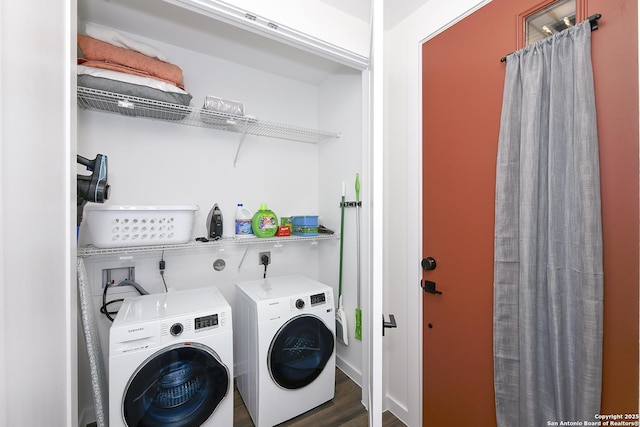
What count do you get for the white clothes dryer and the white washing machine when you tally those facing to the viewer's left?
0

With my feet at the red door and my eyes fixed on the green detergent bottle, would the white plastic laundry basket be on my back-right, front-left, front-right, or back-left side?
front-left

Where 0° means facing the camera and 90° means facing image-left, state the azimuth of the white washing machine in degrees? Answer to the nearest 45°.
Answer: approximately 0°

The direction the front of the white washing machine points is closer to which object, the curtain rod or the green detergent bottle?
the curtain rod

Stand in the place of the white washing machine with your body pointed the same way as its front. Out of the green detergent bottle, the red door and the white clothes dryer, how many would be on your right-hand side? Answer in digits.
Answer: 0

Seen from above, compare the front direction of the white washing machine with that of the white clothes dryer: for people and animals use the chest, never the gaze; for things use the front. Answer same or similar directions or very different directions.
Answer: same or similar directions

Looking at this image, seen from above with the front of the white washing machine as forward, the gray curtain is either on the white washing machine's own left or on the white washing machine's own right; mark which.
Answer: on the white washing machine's own left

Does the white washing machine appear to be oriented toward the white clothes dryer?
no

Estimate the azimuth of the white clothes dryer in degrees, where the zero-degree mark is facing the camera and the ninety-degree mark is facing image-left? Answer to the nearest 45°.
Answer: approximately 315°
